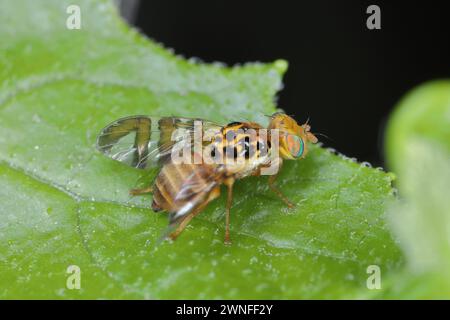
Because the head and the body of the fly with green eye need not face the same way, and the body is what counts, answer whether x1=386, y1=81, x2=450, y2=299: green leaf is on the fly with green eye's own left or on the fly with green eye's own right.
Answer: on the fly with green eye's own right

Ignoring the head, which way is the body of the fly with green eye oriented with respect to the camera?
to the viewer's right
